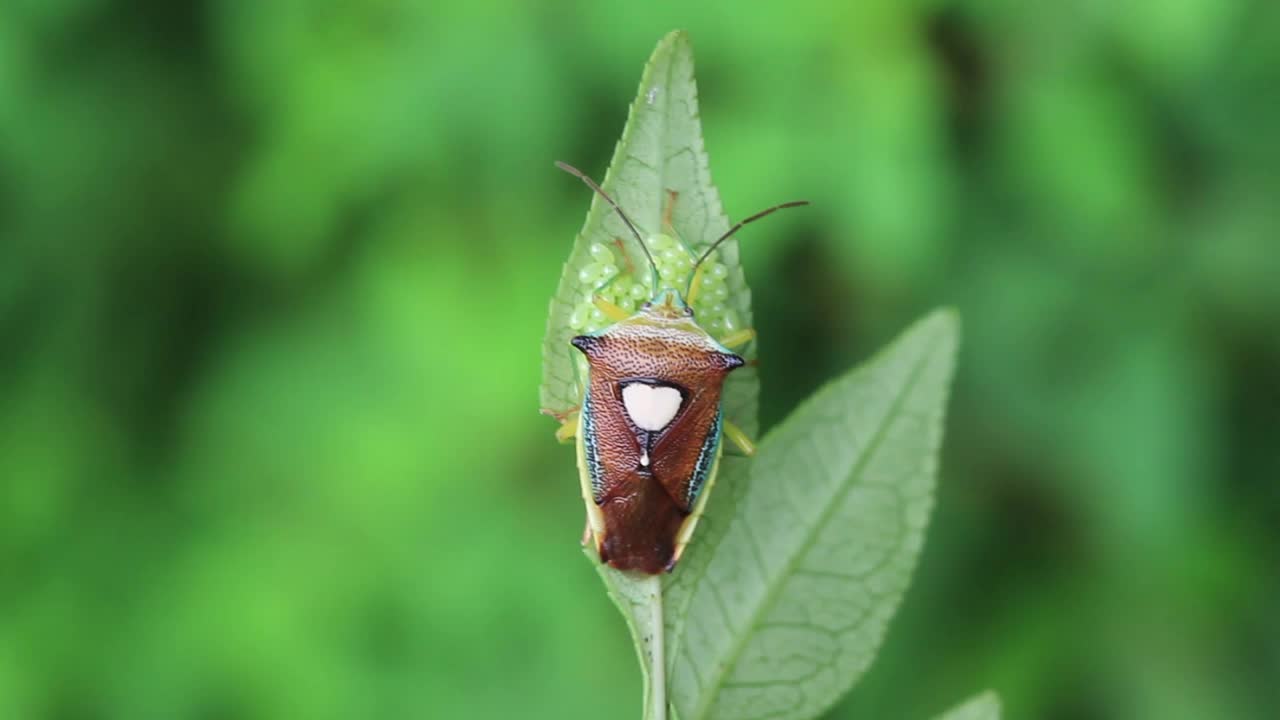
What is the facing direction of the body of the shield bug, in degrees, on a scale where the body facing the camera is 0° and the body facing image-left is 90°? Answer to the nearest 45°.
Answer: approximately 180°

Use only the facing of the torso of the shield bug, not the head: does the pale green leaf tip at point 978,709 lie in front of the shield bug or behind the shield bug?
behind

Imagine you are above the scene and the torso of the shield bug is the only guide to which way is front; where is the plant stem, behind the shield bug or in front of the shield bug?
behind
